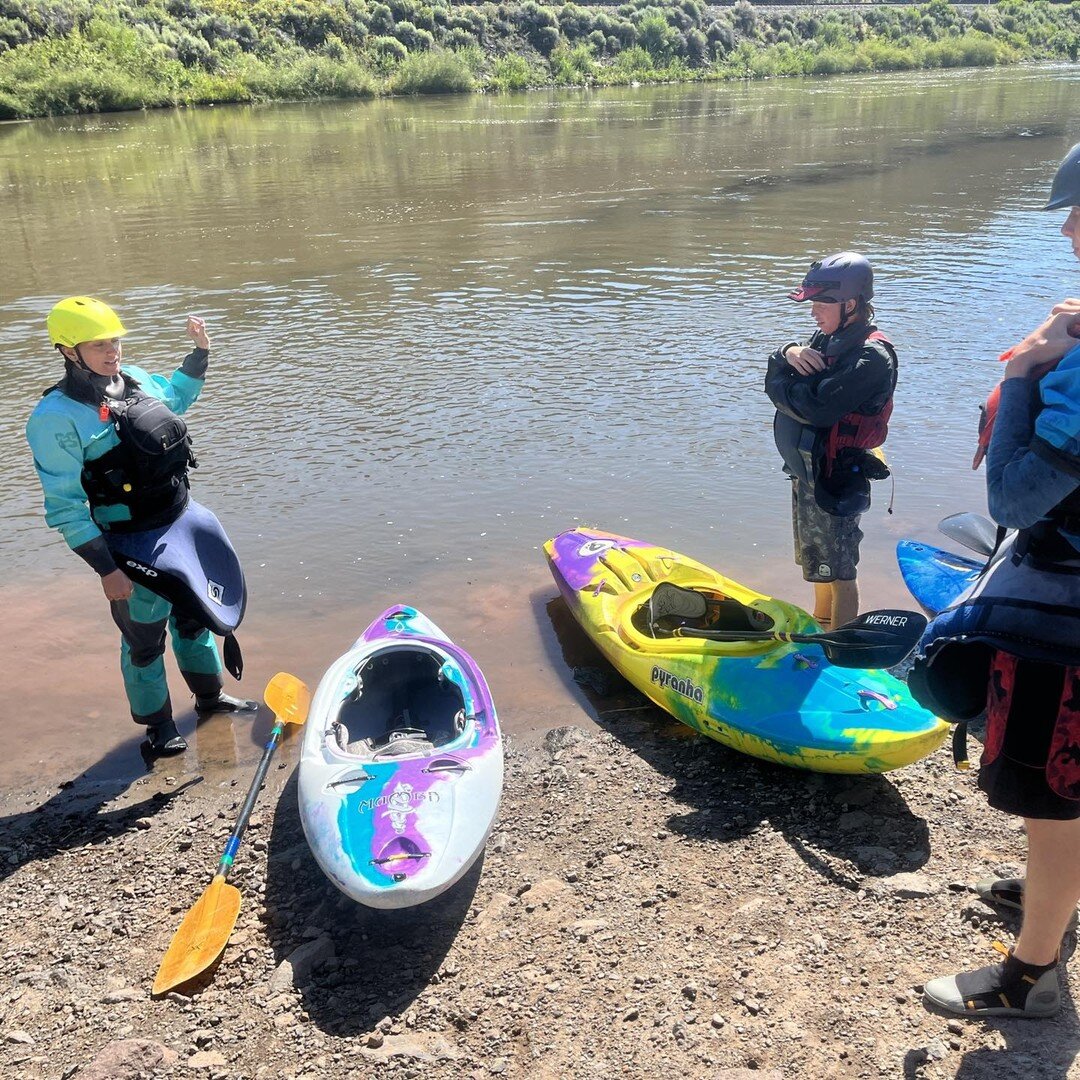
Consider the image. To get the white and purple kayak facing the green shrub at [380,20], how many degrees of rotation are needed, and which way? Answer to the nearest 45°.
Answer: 0° — it already faces it

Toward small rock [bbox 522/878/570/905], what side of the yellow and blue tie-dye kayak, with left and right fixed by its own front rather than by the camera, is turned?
right

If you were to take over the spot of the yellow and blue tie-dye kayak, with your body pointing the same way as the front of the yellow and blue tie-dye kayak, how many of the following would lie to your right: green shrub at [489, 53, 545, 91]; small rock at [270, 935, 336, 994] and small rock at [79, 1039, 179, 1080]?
2

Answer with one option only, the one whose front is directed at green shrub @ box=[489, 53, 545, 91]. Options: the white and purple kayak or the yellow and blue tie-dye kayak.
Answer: the white and purple kayak

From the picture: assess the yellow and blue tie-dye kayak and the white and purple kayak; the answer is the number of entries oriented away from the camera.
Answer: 1

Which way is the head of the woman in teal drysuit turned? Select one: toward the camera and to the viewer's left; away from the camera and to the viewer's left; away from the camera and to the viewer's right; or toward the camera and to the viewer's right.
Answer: toward the camera and to the viewer's right

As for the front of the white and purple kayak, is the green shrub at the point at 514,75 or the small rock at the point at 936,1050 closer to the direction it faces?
the green shrub

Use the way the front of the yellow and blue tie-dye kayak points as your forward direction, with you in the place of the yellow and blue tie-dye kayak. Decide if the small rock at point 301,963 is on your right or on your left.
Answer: on your right

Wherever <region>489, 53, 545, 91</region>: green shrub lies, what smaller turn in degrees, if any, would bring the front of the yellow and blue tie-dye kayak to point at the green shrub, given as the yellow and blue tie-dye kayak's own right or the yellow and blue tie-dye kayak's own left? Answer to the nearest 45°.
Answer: approximately 135° to the yellow and blue tie-dye kayak's own left

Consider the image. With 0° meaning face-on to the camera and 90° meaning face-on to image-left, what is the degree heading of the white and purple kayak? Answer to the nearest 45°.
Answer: approximately 180°

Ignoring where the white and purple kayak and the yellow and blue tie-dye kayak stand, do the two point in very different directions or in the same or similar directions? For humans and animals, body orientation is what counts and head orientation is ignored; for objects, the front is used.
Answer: very different directions

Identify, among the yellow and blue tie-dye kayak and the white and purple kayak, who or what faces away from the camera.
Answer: the white and purple kayak

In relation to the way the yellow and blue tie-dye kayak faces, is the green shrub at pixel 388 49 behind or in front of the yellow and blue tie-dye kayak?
behind

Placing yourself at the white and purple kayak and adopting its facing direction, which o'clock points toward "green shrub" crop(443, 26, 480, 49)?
The green shrub is roughly at 12 o'clock from the white and purple kayak.
